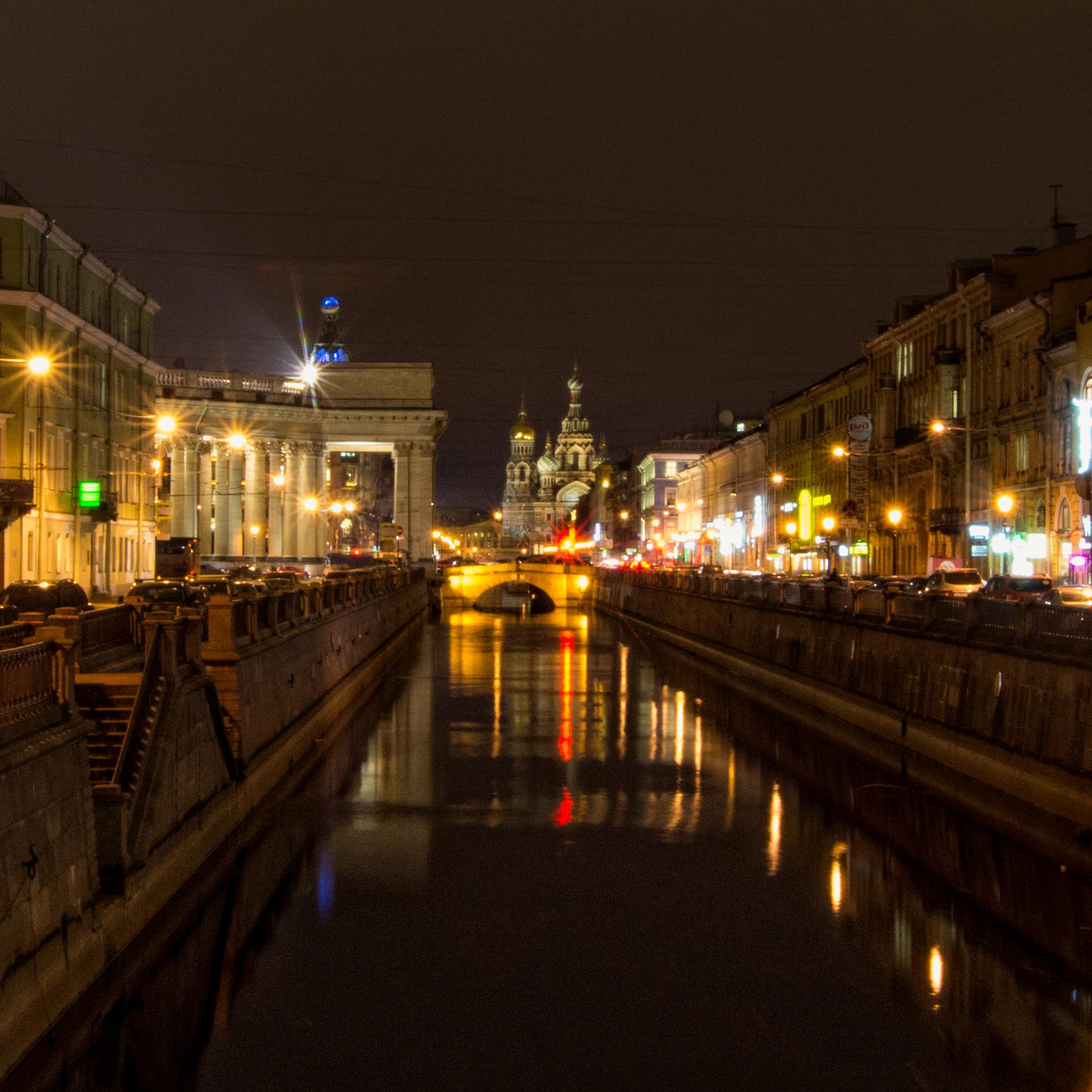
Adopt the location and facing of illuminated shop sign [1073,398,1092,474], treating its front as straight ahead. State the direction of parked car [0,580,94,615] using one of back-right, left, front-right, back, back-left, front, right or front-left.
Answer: front-right

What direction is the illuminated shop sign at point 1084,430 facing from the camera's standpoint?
toward the camera
